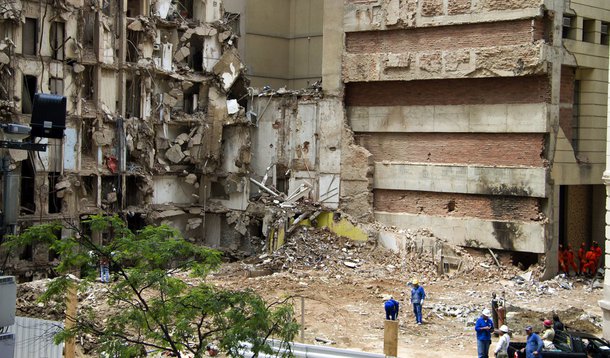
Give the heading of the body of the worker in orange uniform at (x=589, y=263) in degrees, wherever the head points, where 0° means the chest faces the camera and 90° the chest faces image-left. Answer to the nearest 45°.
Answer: approximately 90°
